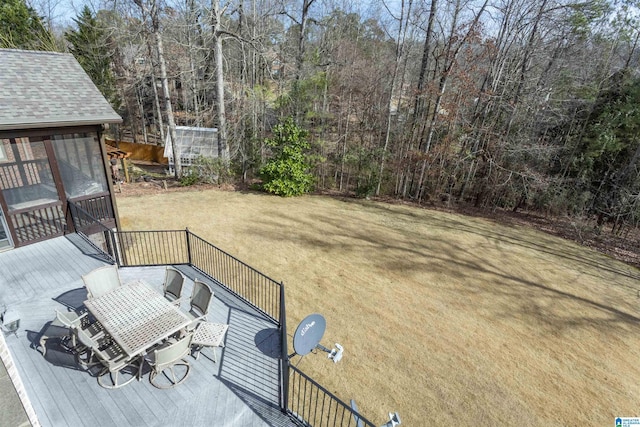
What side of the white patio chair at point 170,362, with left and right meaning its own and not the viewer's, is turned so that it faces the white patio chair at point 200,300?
right

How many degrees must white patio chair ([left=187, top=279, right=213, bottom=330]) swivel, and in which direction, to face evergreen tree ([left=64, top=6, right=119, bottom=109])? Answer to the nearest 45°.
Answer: approximately 135° to its right

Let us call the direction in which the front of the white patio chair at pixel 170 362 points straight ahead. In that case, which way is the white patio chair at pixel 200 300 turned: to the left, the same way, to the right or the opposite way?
to the left

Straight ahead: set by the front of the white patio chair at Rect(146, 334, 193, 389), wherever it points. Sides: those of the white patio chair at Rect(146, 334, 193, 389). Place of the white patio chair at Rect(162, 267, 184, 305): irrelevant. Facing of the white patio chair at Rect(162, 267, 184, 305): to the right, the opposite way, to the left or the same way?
to the left

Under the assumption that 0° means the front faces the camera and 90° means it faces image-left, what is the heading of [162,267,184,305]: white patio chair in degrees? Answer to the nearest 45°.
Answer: approximately 45°

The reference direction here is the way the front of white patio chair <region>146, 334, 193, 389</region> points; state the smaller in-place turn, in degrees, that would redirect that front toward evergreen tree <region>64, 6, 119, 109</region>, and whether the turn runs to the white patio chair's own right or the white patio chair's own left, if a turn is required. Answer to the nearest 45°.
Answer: approximately 45° to the white patio chair's own right

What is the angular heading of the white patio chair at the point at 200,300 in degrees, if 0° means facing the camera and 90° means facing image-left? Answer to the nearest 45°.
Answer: approximately 45°

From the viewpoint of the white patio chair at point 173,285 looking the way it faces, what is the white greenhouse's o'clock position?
The white greenhouse is roughly at 5 o'clock from the white patio chair.

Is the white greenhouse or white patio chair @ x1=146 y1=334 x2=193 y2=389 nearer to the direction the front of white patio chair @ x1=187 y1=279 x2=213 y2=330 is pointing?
the white patio chair

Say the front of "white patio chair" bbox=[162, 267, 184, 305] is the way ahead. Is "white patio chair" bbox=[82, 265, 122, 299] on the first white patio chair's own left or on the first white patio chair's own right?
on the first white patio chair's own right

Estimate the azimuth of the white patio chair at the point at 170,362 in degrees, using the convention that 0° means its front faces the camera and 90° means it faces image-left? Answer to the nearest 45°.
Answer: approximately 135°
